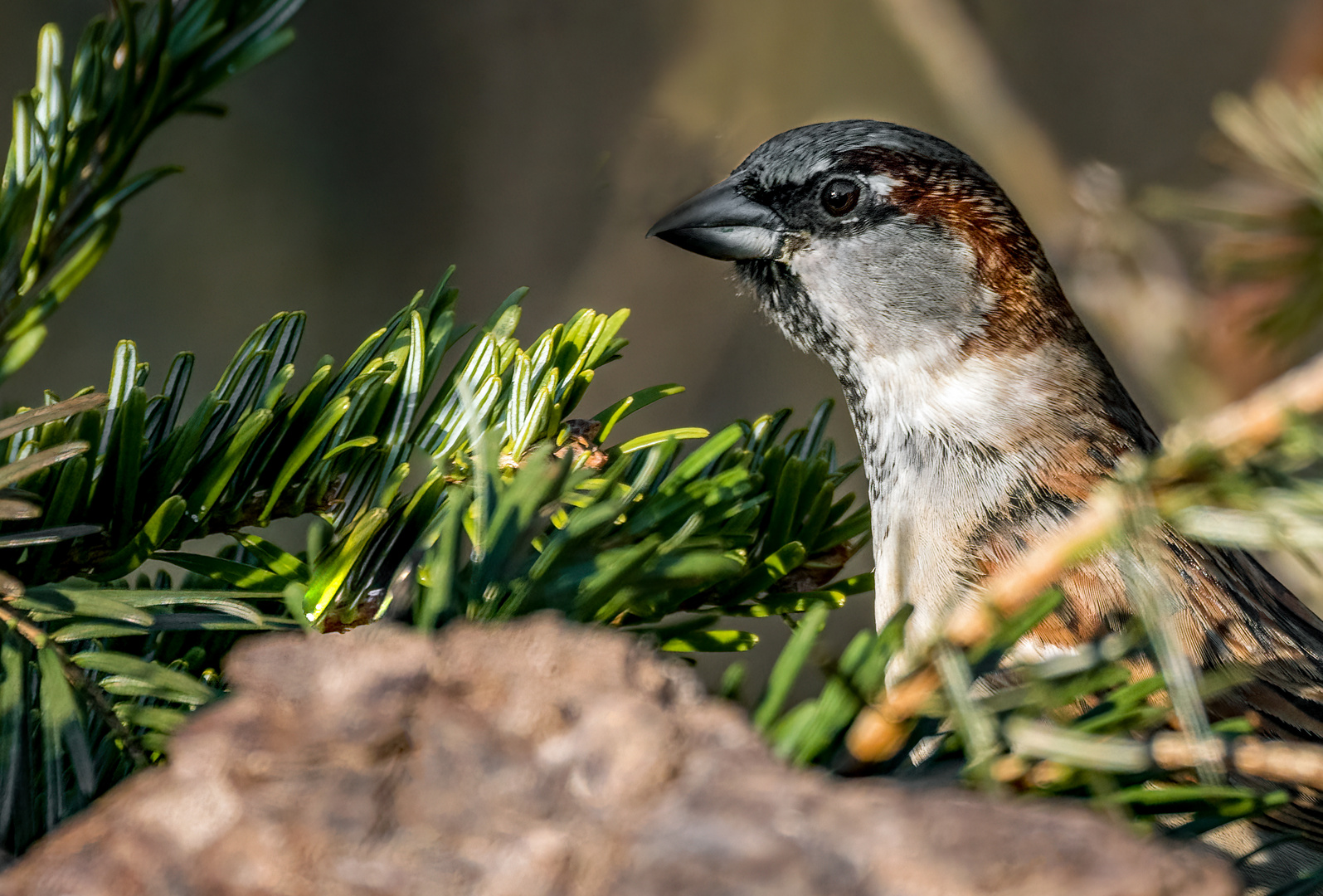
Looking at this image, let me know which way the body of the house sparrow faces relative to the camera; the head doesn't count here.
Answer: to the viewer's left

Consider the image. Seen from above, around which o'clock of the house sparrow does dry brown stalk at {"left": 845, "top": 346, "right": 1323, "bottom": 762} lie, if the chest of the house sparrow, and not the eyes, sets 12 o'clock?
The dry brown stalk is roughly at 9 o'clock from the house sparrow.

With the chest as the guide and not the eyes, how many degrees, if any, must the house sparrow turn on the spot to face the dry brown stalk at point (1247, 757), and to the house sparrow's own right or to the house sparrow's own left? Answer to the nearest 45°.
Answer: approximately 90° to the house sparrow's own left
